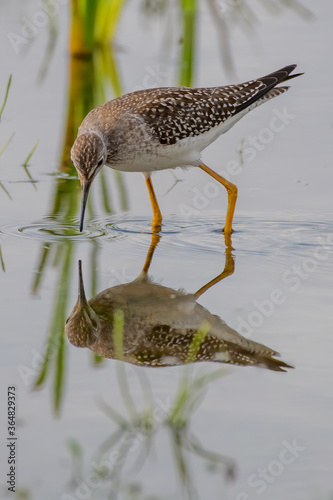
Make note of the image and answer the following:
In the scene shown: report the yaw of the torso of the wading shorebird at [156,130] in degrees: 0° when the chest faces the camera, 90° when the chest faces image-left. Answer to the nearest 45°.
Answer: approximately 90°
